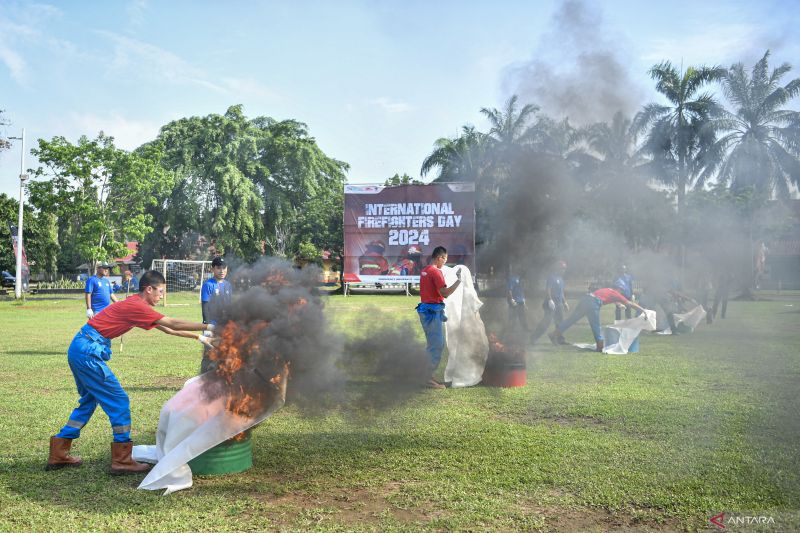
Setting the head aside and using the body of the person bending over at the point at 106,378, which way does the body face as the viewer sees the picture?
to the viewer's right

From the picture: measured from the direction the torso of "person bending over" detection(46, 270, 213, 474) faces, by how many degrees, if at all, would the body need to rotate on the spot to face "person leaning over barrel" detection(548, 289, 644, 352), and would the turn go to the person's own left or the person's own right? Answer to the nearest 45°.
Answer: approximately 45° to the person's own left

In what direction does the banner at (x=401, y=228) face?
toward the camera

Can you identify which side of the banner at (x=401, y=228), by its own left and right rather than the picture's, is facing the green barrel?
front

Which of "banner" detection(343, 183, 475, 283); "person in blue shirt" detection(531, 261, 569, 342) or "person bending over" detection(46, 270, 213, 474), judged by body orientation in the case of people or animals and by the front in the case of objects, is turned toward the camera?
the banner

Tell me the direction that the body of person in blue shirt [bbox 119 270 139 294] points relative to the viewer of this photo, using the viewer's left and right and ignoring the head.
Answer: facing the viewer

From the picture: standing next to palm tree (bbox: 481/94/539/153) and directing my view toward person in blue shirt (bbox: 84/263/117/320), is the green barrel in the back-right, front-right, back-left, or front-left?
front-left

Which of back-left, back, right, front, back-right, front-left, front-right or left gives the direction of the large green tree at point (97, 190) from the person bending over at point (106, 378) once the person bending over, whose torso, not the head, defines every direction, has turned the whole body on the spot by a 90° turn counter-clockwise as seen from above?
front

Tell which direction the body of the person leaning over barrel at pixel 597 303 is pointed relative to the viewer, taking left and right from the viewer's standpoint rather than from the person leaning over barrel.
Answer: facing to the right of the viewer

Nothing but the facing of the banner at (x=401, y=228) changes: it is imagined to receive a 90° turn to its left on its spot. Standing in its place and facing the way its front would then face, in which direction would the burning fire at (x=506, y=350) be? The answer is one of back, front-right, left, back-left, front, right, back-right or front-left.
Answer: right

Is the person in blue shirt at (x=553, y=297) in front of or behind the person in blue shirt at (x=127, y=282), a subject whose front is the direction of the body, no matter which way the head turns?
in front
